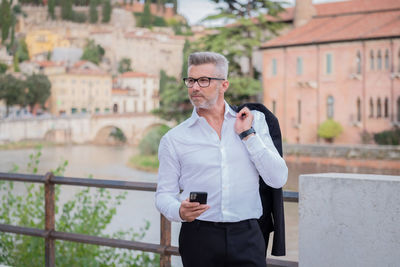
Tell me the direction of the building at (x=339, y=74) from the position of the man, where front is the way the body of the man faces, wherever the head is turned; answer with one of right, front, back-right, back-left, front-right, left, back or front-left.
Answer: back

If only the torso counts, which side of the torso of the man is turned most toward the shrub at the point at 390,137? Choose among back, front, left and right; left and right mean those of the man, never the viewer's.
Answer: back

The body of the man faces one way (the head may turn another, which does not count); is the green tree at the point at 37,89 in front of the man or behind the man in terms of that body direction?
behind

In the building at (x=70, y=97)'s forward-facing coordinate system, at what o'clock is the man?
The man is roughly at 12 o'clock from the building.

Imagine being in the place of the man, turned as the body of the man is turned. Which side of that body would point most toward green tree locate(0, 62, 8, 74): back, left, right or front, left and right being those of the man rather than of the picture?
back

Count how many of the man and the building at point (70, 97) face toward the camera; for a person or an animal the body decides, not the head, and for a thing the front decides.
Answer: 2

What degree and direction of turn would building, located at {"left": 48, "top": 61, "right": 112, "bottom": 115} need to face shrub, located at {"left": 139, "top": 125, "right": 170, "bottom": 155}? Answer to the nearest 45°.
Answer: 0° — it already faces it

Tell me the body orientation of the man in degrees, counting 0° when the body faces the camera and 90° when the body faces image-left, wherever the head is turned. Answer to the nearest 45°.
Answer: approximately 0°
